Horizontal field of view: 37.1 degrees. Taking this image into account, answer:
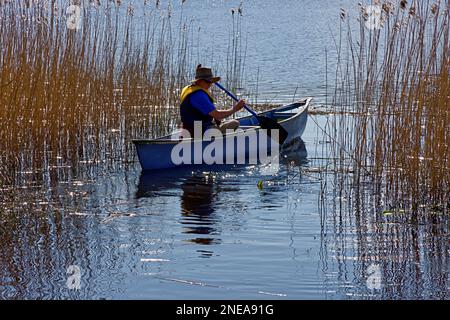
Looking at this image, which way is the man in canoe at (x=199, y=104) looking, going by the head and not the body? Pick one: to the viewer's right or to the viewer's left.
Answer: to the viewer's right

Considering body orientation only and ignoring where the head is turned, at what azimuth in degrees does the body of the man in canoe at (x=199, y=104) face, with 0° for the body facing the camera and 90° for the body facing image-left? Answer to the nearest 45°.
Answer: approximately 270°
